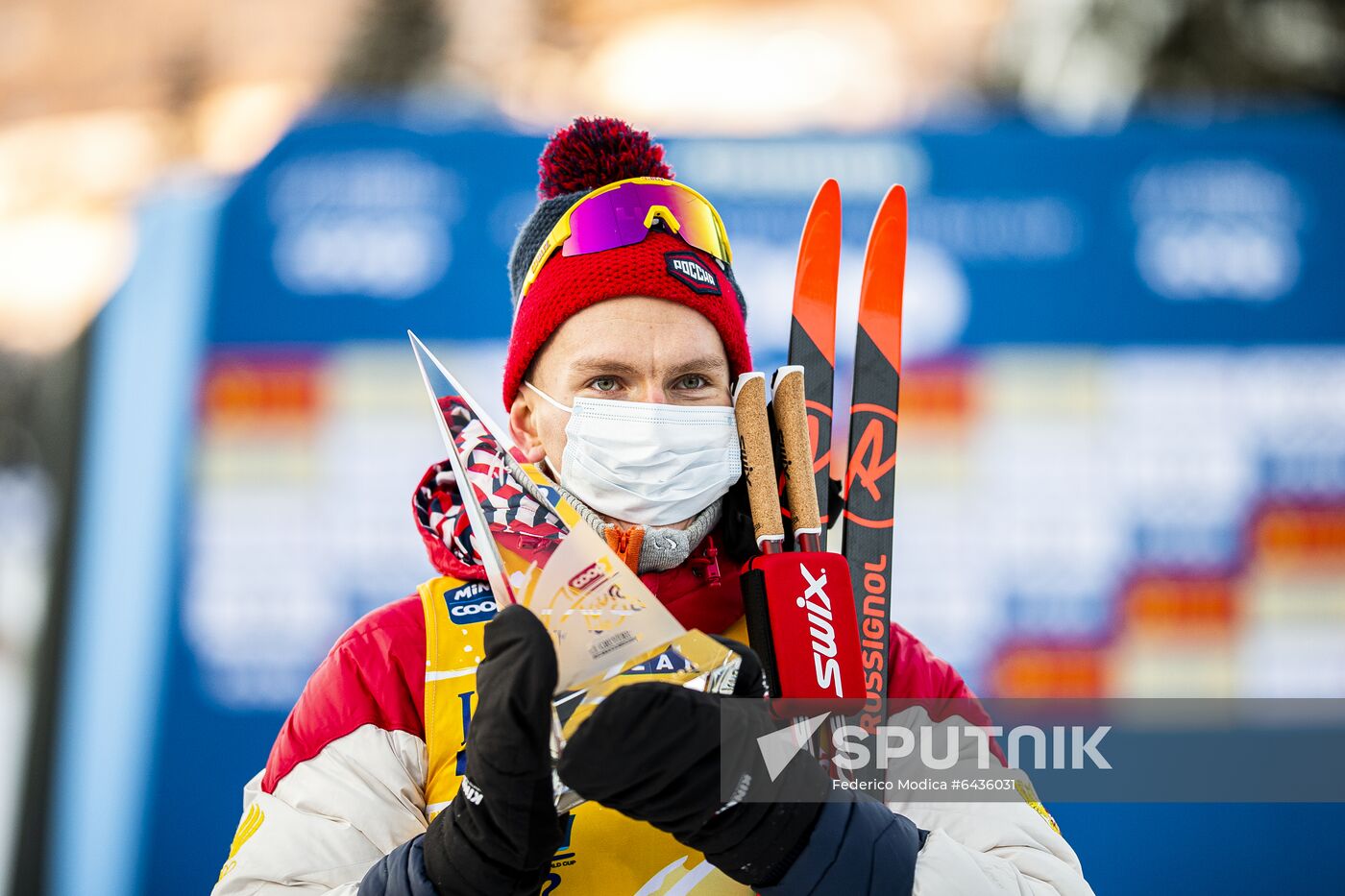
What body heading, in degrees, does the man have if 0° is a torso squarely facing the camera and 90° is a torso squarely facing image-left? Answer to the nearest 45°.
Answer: approximately 0°
